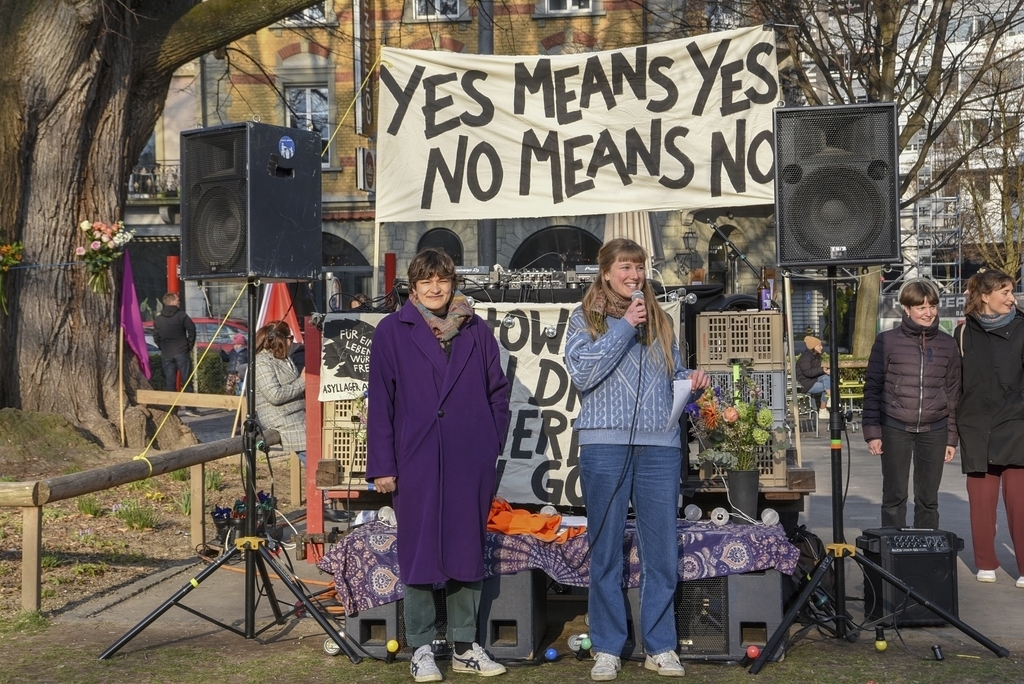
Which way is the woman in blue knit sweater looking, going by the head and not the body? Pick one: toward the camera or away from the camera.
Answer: toward the camera

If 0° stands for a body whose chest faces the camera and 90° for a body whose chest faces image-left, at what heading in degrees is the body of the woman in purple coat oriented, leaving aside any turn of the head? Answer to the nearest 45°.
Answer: approximately 0°

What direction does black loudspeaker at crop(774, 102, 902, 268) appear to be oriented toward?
toward the camera

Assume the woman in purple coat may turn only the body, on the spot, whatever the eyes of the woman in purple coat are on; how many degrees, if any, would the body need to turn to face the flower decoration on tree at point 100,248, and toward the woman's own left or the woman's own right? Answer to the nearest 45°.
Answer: approximately 135° to the woman's own right

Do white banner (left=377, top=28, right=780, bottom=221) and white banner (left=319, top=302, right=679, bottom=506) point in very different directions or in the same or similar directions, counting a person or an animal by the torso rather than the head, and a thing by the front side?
same or similar directions

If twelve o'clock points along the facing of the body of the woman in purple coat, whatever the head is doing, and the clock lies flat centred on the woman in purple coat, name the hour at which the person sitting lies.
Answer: The person sitting is roughly at 7 o'clock from the woman in purple coat.

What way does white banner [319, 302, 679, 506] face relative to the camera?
toward the camera

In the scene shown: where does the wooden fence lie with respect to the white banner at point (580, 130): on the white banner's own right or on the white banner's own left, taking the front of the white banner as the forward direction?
on the white banner's own right

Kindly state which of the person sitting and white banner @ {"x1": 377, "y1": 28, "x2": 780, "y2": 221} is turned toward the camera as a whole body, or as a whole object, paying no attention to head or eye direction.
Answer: the white banner

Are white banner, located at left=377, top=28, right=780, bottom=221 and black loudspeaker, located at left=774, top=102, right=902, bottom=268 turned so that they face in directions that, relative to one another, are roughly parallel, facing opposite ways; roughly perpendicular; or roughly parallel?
roughly parallel

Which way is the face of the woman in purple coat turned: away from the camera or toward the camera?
toward the camera

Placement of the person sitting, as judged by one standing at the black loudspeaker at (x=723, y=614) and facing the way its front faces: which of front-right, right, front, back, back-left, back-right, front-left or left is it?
back-right

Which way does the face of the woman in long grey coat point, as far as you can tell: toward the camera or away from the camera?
away from the camera

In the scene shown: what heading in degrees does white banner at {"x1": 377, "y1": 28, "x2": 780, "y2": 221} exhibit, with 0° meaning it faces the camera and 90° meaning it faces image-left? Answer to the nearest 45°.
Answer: approximately 0°
